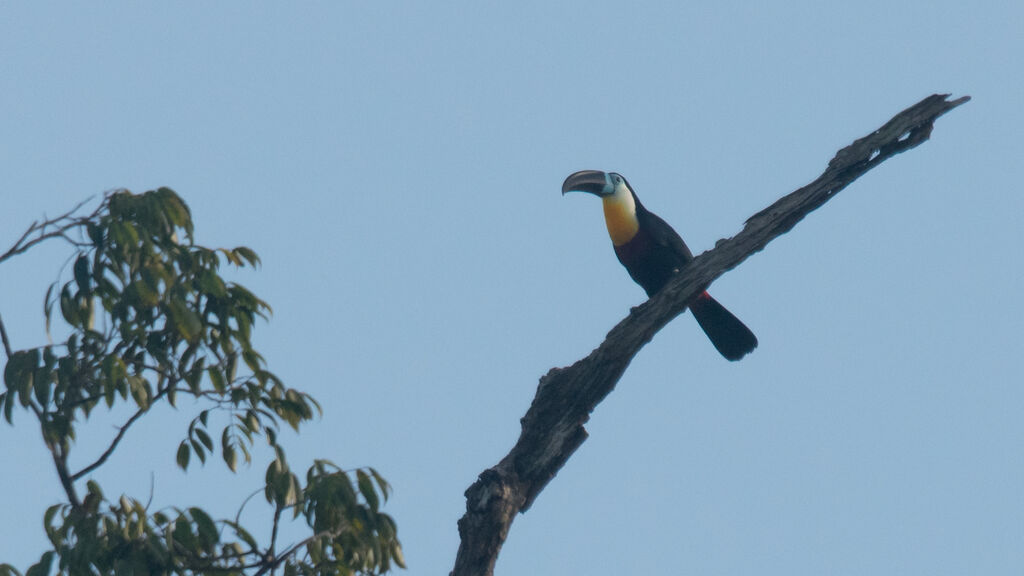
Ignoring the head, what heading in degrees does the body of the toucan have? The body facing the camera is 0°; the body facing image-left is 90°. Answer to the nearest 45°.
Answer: approximately 90°
